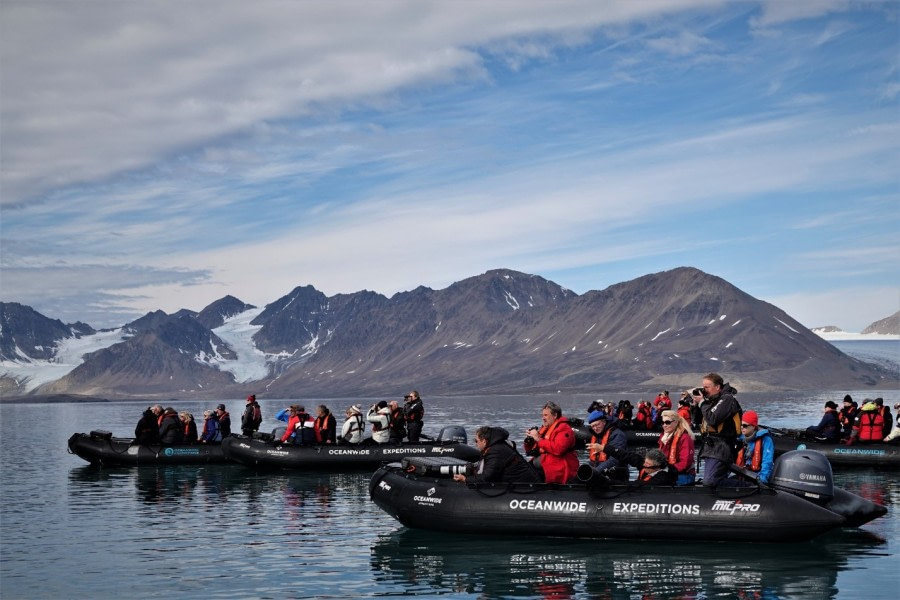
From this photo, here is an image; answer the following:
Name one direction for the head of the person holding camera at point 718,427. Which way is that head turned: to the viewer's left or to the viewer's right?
to the viewer's left

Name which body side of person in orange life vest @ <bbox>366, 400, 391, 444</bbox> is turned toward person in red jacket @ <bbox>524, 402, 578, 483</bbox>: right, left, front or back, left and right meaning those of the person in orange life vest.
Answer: left

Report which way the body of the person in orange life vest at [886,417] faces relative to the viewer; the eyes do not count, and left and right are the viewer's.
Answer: facing to the left of the viewer

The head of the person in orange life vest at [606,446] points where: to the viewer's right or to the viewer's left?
to the viewer's left

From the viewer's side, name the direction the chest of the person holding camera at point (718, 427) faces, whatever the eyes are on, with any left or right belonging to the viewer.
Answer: facing to the left of the viewer

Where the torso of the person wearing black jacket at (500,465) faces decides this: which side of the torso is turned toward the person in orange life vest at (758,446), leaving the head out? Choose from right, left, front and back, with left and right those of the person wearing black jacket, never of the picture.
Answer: back

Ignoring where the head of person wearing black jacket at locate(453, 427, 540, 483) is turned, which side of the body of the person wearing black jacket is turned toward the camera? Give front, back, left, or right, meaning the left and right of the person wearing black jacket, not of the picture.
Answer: left

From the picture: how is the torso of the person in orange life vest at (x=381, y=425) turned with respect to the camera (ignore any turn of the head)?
to the viewer's left

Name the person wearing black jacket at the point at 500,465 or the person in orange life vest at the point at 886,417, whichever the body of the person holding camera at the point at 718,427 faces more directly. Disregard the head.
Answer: the person wearing black jacket

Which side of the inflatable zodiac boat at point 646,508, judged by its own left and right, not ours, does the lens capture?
left
